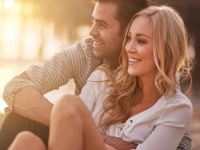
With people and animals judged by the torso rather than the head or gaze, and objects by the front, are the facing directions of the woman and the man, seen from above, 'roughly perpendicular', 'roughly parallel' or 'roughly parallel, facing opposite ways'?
roughly parallel

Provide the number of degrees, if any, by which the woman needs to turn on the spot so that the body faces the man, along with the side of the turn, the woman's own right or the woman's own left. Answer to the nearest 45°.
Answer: approximately 90° to the woman's own right

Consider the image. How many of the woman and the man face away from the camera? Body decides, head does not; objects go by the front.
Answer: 0

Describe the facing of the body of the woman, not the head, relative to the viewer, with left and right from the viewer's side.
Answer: facing the viewer and to the left of the viewer
